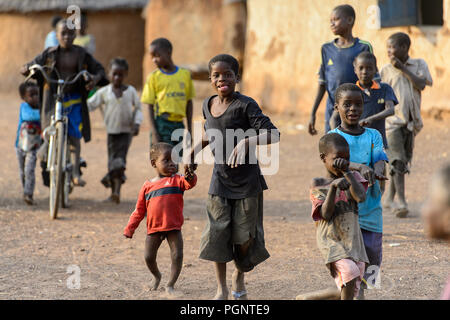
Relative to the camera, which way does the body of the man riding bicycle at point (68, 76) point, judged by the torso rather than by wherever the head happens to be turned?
toward the camera

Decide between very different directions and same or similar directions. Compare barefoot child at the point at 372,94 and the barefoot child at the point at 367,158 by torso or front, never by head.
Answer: same or similar directions

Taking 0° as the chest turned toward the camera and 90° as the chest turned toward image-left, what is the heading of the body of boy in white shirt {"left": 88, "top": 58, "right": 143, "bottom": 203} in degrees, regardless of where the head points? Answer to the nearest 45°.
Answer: approximately 0°

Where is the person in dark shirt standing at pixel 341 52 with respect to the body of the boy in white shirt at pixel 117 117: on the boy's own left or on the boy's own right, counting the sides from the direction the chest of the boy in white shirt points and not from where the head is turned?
on the boy's own left

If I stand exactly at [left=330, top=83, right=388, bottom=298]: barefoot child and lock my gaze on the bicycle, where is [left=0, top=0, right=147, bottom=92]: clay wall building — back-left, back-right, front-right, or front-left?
front-right

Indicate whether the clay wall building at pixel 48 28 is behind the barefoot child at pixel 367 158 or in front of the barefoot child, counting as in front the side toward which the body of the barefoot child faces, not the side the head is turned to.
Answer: behind

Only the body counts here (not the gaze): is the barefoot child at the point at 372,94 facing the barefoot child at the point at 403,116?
no

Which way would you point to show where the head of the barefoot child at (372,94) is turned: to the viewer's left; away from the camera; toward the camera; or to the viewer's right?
toward the camera

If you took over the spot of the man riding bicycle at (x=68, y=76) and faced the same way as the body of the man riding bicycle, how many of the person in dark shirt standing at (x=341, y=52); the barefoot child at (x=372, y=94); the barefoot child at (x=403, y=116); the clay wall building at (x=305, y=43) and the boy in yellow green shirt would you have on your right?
0

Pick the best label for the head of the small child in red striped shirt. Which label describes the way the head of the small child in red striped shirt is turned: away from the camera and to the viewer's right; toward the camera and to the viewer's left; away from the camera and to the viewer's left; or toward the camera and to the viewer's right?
toward the camera and to the viewer's right

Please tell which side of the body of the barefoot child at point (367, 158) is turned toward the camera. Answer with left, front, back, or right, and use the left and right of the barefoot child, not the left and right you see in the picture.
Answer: front

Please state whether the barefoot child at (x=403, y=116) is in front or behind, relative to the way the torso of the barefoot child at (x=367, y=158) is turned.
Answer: behind

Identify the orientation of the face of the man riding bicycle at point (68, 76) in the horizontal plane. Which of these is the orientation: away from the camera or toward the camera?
toward the camera

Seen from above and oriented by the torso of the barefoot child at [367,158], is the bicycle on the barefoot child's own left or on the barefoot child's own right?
on the barefoot child's own right

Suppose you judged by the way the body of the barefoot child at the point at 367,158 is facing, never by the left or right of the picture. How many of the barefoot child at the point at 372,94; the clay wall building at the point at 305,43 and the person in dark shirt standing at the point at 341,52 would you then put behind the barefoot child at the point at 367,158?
3

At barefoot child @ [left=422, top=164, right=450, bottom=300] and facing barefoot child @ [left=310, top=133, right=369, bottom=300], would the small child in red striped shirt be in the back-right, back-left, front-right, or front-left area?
front-left

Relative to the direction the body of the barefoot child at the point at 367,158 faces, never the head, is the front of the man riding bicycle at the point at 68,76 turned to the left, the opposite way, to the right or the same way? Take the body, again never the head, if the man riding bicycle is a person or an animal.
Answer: the same way

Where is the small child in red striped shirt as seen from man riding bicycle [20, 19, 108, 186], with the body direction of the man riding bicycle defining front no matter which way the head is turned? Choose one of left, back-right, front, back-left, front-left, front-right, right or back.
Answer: front

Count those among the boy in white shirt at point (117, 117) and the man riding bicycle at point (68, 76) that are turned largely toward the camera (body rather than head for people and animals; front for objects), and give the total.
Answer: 2

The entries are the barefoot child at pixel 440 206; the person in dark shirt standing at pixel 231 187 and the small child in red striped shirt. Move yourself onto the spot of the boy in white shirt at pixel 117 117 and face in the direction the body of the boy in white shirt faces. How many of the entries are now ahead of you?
3

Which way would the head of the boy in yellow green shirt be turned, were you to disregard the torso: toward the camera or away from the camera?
toward the camera

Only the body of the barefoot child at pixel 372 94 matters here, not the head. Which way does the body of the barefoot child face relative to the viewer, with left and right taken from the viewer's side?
facing the viewer

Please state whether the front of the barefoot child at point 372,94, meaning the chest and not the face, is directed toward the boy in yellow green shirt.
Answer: no

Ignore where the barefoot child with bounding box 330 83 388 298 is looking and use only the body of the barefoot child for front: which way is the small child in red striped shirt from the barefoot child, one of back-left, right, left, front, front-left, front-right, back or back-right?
right
